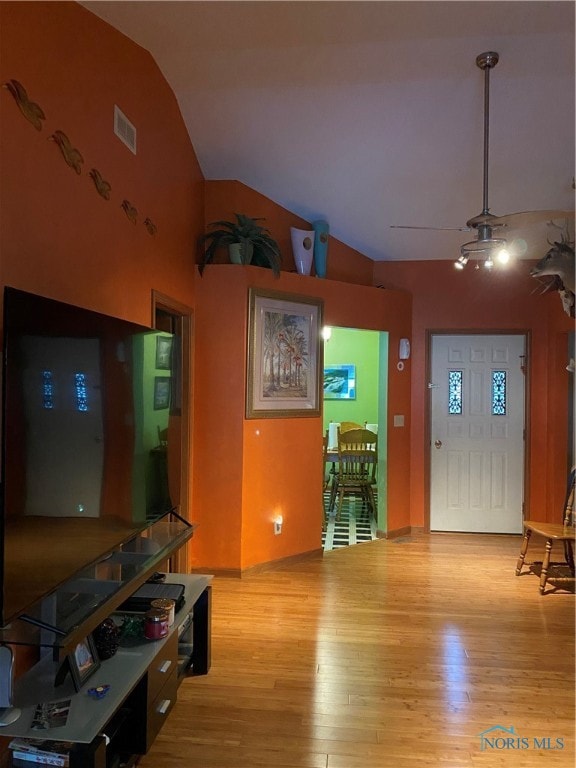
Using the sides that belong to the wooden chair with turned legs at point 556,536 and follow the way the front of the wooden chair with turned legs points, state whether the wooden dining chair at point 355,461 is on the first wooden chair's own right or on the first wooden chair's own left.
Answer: on the first wooden chair's own right

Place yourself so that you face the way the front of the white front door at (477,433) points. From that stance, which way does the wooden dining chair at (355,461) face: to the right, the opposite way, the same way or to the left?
the opposite way

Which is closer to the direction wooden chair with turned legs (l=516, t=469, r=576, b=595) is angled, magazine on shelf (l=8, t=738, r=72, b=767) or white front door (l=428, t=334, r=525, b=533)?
the magazine on shelf

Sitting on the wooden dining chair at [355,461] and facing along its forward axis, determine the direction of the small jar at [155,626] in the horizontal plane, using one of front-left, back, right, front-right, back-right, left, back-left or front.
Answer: back

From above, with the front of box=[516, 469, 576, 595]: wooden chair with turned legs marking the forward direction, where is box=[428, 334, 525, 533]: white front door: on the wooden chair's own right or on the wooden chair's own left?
on the wooden chair's own right

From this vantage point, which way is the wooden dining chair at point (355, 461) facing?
away from the camera
